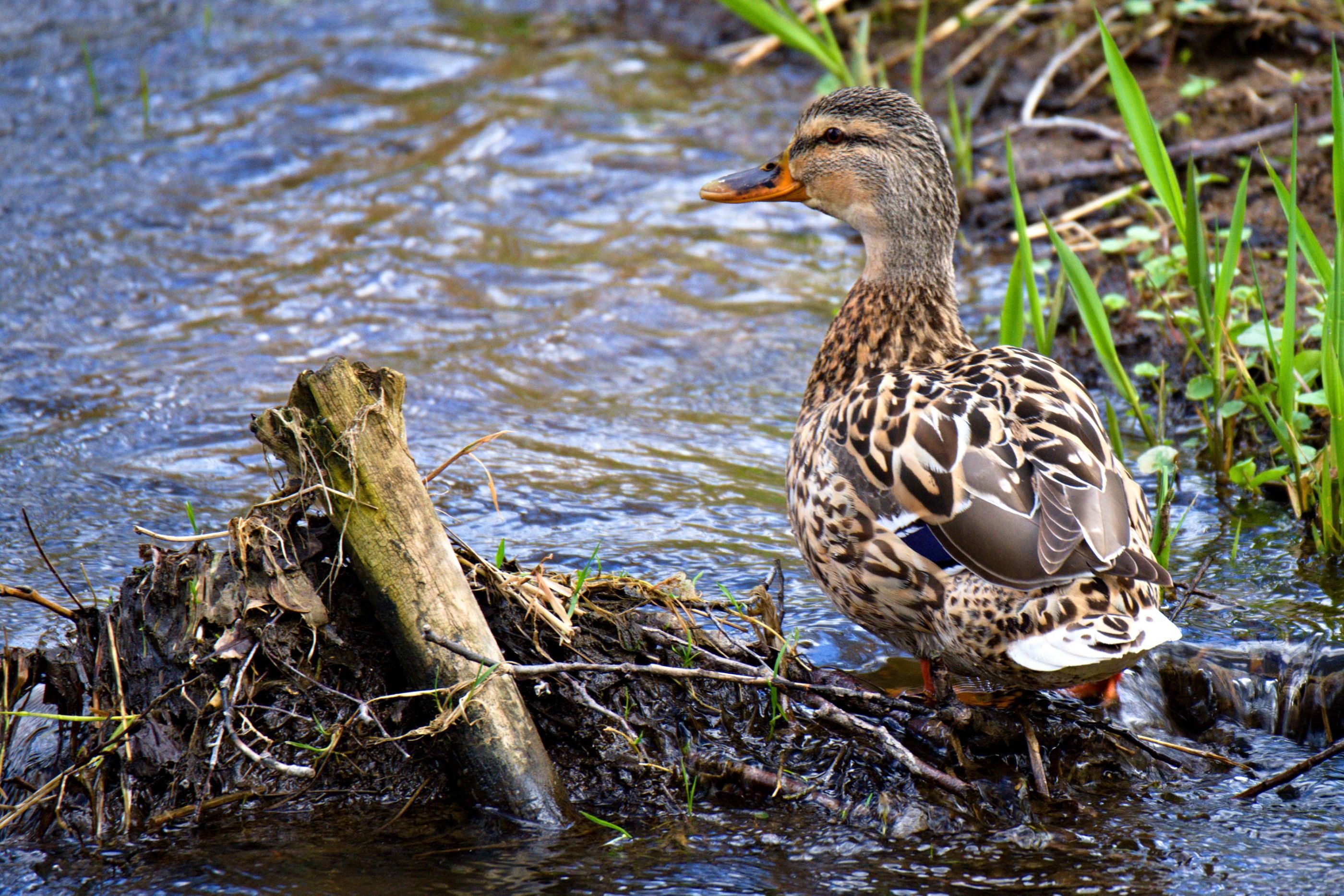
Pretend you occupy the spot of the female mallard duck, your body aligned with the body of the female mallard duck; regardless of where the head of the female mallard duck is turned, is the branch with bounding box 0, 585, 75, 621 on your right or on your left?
on your left

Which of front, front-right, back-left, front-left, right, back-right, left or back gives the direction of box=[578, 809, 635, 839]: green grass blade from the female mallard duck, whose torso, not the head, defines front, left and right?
left

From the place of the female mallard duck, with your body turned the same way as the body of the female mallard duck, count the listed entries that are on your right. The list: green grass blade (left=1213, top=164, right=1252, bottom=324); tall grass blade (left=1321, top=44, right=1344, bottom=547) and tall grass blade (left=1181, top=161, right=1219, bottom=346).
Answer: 3

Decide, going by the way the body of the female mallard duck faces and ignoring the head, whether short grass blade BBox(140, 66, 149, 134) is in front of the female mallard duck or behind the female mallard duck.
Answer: in front

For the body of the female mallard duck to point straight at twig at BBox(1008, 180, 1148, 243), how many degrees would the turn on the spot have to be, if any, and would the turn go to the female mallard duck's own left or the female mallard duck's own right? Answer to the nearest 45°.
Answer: approximately 45° to the female mallard duck's own right

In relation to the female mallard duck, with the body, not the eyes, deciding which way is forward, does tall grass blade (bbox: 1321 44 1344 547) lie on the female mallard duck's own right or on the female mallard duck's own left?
on the female mallard duck's own right

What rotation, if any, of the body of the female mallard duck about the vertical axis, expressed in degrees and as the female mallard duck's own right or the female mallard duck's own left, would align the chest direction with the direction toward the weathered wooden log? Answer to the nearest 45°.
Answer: approximately 90° to the female mallard duck's own left

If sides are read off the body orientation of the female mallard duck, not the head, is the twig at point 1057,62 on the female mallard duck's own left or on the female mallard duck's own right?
on the female mallard duck's own right

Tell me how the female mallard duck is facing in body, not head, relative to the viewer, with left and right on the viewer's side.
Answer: facing away from the viewer and to the left of the viewer

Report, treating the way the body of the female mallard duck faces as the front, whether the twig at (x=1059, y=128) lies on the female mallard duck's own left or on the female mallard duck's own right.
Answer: on the female mallard duck's own right

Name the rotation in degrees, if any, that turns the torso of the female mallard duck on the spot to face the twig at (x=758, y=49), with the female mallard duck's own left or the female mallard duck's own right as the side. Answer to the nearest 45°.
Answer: approximately 45° to the female mallard duck's own right

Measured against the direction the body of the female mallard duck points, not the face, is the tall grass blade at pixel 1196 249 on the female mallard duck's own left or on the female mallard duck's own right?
on the female mallard duck's own right
